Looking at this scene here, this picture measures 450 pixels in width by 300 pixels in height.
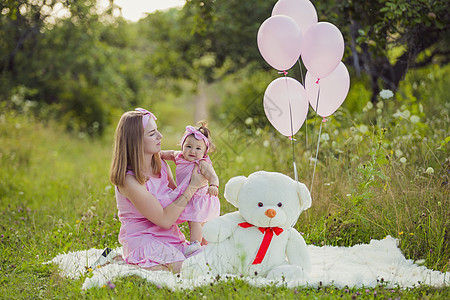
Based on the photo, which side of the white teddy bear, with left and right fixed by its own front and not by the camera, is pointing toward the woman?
right

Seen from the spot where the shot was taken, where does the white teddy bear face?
facing the viewer

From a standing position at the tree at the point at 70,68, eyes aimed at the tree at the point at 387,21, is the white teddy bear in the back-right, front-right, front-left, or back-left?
front-right

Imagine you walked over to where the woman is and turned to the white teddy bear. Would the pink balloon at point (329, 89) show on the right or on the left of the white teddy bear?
left

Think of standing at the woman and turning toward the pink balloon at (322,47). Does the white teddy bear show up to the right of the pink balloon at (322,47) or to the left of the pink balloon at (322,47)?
right

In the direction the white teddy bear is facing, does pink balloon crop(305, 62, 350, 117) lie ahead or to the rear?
to the rear
